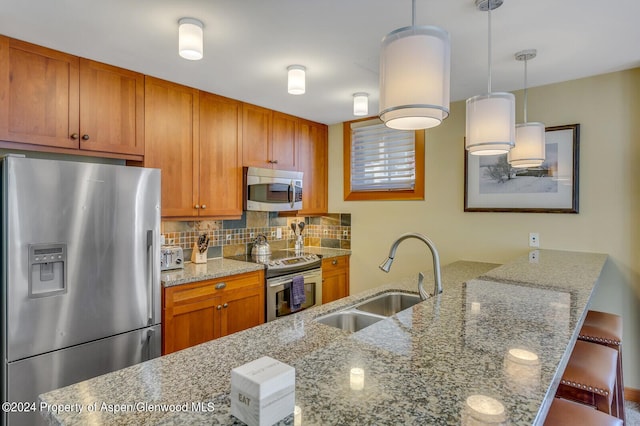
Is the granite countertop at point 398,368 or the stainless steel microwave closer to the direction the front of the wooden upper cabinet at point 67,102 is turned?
the granite countertop

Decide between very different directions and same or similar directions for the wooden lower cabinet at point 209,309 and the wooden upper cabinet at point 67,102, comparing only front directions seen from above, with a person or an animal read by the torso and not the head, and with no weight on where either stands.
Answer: same or similar directions

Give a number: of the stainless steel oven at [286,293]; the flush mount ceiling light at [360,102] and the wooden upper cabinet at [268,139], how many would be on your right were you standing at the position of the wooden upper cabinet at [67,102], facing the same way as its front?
0

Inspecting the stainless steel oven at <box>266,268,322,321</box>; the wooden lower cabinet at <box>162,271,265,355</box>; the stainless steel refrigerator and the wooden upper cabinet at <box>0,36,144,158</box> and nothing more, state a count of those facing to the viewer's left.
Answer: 0

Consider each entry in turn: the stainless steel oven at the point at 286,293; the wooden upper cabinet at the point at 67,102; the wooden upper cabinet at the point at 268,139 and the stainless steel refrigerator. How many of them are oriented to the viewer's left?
0

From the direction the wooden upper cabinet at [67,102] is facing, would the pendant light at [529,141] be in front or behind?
in front

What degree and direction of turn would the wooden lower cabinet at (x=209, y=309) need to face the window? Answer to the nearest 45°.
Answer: approximately 90° to its left

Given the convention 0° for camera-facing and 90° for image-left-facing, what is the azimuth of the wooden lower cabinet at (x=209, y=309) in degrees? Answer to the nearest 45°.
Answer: approximately 315°

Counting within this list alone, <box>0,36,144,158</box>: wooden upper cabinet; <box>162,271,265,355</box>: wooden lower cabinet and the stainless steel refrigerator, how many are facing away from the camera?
0

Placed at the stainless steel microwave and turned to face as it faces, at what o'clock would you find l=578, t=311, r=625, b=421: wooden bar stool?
The wooden bar stool is roughly at 12 o'clock from the stainless steel microwave.

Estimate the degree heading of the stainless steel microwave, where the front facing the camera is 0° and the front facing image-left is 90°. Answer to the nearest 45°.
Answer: approximately 315°

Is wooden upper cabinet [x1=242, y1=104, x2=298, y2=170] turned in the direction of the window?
no

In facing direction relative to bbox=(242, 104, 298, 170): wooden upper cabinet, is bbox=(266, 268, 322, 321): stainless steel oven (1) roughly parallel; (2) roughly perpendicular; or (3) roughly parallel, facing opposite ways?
roughly parallel

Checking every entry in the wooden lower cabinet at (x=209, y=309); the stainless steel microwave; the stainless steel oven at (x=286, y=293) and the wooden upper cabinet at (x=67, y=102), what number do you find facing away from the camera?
0

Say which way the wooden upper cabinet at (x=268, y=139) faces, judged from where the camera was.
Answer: facing the viewer and to the right of the viewer

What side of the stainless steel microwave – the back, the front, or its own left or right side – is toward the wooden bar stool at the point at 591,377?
front

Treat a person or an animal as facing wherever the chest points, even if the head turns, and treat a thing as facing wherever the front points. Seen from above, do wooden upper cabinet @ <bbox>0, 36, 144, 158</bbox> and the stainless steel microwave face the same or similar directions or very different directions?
same or similar directions
